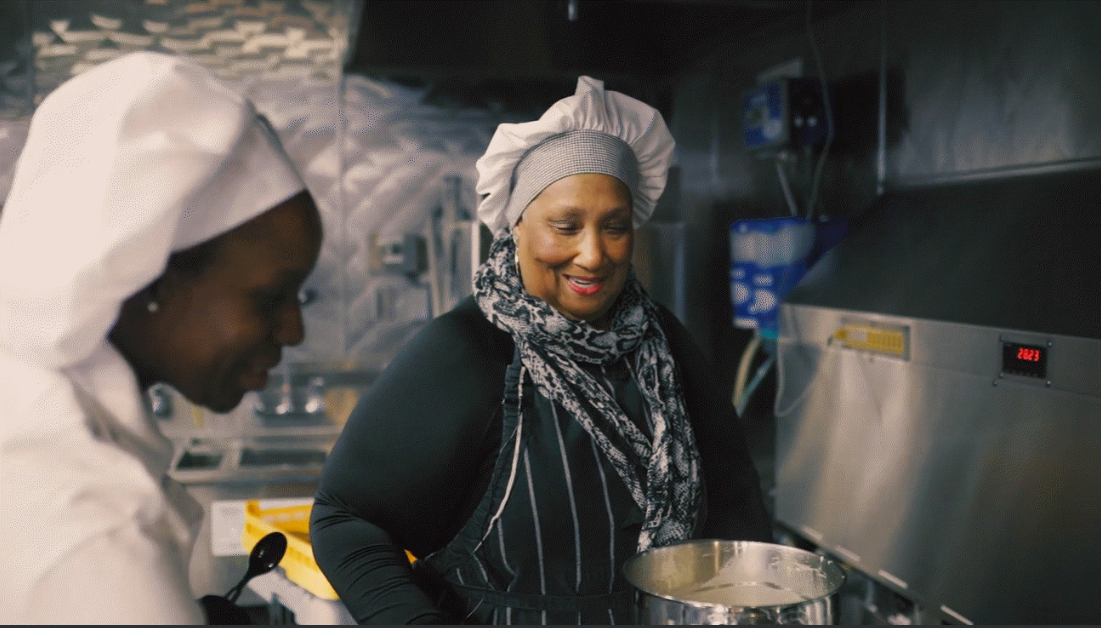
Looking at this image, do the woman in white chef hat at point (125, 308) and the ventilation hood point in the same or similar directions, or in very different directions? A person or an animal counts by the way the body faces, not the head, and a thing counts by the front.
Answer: very different directions

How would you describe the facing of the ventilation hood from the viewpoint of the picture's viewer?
facing the viewer and to the left of the viewer

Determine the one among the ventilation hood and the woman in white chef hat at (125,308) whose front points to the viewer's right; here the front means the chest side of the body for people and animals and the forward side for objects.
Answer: the woman in white chef hat

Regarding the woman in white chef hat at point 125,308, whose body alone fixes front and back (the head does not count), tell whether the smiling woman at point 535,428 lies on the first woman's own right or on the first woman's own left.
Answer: on the first woman's own left

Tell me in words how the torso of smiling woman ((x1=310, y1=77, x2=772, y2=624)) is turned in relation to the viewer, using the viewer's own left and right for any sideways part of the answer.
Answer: facing the viewer and to the right of the viewer

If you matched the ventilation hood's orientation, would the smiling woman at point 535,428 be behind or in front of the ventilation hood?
in front

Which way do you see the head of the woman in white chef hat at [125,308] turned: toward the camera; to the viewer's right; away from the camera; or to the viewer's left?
to the viewer's right

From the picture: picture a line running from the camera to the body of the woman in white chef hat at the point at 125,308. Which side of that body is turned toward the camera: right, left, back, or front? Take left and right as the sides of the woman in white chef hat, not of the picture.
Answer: right

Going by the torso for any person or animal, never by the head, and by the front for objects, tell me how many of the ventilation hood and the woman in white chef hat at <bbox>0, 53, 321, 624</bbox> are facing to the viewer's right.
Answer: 1

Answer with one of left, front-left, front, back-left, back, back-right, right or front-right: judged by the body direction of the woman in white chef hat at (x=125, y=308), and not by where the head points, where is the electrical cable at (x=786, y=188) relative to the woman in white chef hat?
front-left

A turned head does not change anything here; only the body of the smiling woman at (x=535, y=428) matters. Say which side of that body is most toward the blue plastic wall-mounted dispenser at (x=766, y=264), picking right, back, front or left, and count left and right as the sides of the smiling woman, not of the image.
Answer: left
